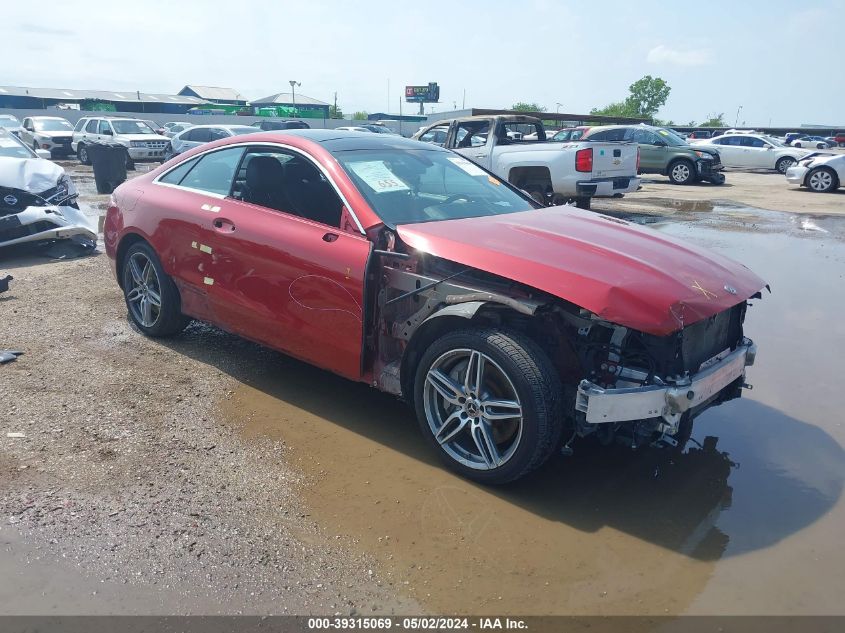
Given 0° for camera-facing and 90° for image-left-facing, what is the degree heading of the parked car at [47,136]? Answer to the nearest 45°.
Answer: approximately 315°

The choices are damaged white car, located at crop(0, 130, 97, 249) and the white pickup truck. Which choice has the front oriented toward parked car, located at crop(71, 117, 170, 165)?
the white pickup truck

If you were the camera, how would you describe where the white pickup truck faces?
facing away from the viewer and to the left of the viewer

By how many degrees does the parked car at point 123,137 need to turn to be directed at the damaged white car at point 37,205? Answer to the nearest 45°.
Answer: approximately 45° to its right

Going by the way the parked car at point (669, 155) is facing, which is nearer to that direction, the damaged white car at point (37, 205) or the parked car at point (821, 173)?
the parked car

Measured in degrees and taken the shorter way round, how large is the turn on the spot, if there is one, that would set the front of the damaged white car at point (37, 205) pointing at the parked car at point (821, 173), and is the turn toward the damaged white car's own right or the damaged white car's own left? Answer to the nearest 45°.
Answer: approximately 45° to the damaged white car's own left

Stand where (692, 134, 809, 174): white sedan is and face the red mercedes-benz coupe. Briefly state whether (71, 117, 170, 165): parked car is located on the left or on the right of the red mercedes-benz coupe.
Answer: right

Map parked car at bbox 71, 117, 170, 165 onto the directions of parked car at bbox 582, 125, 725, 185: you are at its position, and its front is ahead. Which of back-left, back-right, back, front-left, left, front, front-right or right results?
back-right

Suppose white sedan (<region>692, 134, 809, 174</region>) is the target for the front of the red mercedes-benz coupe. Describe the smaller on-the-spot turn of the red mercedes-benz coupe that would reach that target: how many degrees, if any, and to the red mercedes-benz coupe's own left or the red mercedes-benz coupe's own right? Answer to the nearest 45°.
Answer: approximately 90° to the red mercedes-benz coupe's own left
